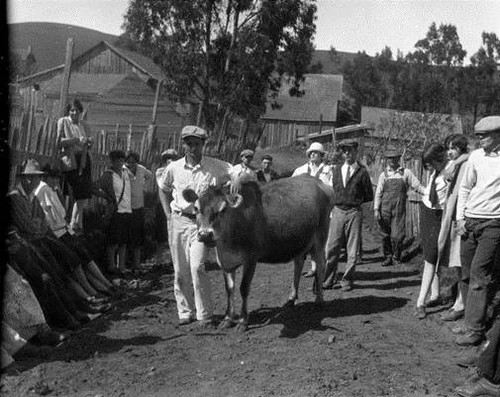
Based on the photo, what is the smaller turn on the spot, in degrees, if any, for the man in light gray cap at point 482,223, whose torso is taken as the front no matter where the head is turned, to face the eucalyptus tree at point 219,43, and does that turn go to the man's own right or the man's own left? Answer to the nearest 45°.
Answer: approximately 90° to the man's own right

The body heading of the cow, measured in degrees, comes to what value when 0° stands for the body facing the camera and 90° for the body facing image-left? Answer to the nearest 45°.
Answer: approximately 45°

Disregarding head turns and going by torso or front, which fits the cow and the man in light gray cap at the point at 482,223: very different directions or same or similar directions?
same or similar directions

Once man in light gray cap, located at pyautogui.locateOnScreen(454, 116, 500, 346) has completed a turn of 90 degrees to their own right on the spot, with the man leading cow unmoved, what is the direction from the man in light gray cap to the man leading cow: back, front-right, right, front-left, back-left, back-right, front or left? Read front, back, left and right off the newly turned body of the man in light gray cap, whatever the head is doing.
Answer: front-left

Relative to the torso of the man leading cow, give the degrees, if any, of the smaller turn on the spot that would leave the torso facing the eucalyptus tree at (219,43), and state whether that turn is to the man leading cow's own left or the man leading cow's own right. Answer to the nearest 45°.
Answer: approximately 180°

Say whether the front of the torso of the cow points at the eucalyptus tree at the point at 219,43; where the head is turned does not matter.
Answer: no

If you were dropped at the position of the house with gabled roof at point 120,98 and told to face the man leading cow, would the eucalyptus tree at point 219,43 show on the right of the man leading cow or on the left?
left

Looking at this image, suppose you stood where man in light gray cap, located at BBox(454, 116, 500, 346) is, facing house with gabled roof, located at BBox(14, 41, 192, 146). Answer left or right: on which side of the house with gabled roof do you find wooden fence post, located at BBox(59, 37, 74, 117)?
left

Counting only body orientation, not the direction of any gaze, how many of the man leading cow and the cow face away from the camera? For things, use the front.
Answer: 0

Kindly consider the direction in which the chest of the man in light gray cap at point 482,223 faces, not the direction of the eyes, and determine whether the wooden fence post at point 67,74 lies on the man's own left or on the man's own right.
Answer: on the man's own right

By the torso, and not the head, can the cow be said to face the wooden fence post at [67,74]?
no

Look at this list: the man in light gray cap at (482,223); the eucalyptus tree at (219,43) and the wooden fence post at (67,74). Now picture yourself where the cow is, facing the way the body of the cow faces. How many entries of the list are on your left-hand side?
1

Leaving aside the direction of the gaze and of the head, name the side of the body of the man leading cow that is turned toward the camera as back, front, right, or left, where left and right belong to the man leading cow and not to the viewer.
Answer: front

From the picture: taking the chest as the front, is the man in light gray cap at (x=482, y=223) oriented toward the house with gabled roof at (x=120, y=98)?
no

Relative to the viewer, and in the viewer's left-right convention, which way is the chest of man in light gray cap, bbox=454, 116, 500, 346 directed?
facing the viewer and to the left of the viewer
